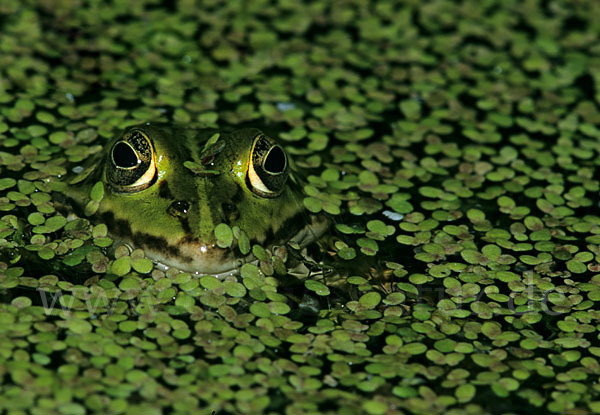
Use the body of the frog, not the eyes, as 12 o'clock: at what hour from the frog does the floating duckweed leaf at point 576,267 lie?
The floating duckweed leaf is roughly at 9 o'clock from the frog.

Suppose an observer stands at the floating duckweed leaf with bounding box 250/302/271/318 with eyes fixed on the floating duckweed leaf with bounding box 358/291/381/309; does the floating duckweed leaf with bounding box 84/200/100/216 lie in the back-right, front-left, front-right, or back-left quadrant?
back-left

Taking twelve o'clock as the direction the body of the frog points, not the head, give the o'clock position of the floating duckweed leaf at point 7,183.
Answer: The floating duckweed leaf is roughly at 4 o'clock from the frog.

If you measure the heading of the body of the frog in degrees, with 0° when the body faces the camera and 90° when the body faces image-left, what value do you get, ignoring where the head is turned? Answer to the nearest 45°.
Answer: approximately 0°

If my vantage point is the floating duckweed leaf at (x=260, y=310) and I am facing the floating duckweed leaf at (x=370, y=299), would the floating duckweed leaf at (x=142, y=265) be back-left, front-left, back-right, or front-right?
back-left

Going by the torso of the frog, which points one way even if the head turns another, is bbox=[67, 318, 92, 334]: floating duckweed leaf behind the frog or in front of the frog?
in front
